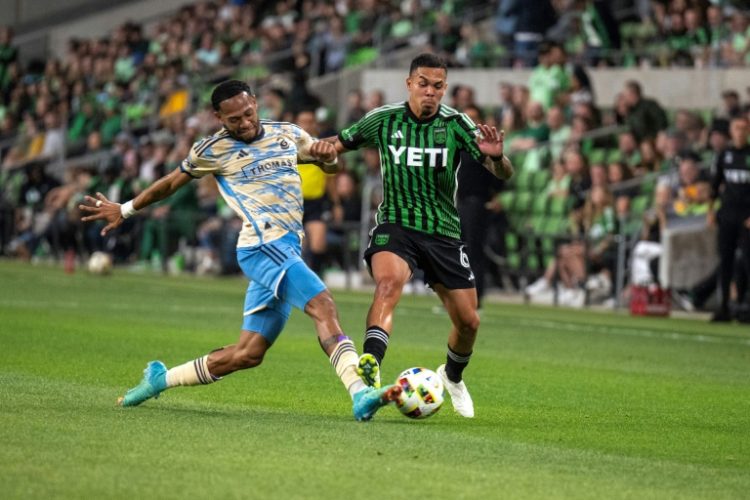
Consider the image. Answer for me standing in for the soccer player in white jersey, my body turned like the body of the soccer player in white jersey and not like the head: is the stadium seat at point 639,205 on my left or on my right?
on my left

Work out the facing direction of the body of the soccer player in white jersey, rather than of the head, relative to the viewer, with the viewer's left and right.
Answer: facing the viewer and to the right of the viewer

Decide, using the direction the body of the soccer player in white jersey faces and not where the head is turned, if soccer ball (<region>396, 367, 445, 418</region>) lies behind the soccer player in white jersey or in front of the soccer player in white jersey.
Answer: in front

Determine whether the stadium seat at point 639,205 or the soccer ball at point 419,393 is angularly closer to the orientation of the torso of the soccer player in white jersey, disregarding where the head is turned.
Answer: the soccer ball

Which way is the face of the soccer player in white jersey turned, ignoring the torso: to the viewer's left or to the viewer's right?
to the viewer's right

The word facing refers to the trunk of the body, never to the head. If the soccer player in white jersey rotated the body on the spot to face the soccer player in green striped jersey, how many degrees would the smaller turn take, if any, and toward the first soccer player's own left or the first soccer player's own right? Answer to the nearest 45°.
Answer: approximately 45° to the first soccer player's own left

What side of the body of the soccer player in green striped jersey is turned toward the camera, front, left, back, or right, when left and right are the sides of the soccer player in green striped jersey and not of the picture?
front

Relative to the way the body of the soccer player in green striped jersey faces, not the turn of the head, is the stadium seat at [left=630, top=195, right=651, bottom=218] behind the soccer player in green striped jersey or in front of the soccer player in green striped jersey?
behind

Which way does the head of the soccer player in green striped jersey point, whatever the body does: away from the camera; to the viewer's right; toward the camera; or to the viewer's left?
toward the camera

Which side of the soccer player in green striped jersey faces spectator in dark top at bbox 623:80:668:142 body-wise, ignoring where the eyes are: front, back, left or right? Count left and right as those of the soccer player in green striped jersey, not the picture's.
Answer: back

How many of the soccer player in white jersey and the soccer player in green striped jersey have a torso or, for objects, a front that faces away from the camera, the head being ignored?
0
